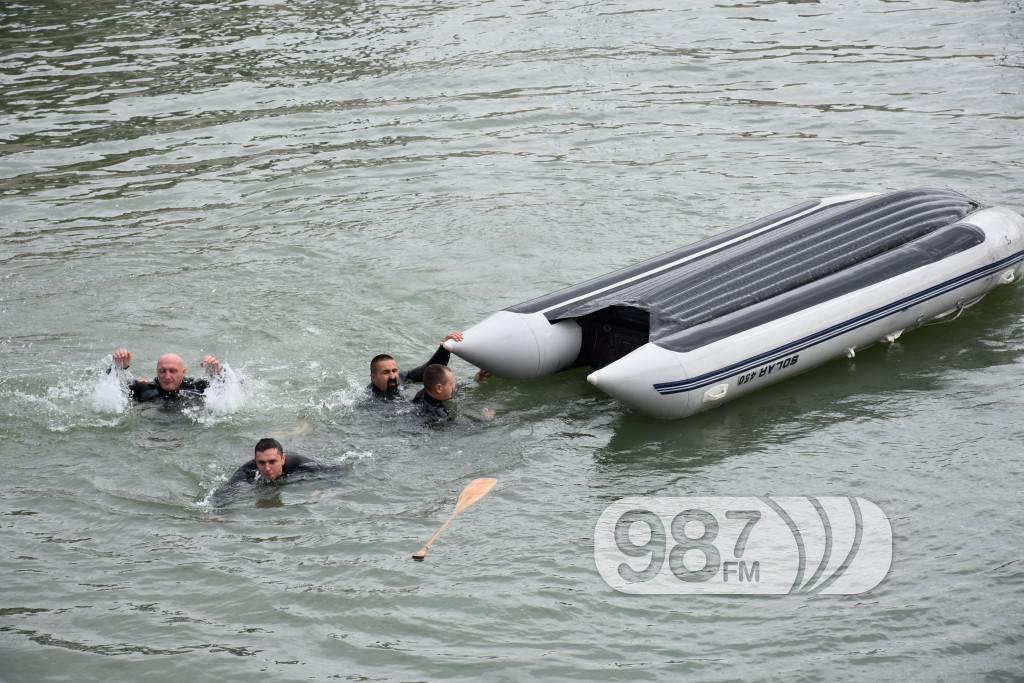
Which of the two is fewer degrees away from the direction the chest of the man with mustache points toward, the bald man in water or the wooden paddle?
the wooden paddle

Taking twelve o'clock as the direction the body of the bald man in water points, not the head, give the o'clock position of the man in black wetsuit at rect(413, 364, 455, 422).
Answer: The man in black wetsuit is roughly at 10 o'clock from the bald man in water.

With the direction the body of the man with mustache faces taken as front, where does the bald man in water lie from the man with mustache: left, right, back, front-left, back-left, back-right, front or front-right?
back-right

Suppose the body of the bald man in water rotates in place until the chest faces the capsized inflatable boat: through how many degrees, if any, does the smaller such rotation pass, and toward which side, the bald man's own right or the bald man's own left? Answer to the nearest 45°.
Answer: approximately 90° to the bald man's own left

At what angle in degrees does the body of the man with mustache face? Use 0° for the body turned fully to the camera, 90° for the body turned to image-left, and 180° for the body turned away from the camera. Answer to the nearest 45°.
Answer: approximately 315°
